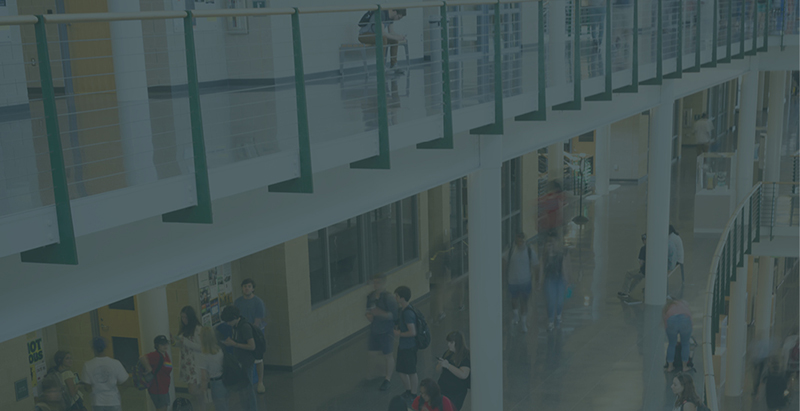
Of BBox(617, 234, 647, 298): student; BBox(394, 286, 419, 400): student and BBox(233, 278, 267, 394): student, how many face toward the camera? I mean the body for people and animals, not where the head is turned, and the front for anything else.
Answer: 1

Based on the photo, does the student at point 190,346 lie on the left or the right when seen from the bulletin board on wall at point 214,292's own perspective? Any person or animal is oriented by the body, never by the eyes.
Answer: on its right

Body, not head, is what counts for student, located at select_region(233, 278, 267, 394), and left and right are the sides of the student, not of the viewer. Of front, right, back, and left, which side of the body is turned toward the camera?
front

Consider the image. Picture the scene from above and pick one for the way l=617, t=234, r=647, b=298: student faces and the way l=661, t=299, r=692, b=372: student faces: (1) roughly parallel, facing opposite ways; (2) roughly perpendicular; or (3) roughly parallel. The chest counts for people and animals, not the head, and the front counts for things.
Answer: roughly perpendicular

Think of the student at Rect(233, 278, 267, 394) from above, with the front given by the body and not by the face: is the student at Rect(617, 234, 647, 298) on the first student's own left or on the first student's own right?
on the first student's own left

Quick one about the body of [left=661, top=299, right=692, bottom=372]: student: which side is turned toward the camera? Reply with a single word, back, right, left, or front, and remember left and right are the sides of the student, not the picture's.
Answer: back

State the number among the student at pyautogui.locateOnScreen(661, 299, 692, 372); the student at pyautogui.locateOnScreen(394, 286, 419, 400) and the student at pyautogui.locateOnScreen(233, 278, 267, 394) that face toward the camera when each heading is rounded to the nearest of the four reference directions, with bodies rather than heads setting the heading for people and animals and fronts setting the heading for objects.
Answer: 1

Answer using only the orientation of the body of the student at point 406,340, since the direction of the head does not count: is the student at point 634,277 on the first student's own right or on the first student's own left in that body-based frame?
on the first student's own right

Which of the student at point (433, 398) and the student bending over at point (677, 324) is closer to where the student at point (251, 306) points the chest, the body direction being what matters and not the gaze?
the student

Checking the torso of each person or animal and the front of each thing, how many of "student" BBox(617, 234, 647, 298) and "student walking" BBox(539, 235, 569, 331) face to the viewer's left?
1

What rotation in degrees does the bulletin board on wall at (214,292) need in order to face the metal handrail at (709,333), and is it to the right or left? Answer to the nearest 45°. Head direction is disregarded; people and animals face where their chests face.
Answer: approximately 45° to its left

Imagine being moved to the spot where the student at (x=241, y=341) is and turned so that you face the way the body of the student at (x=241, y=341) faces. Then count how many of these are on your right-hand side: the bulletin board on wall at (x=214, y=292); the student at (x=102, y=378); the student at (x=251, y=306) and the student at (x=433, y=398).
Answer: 2

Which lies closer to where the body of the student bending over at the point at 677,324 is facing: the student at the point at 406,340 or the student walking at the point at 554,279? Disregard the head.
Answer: the student walking
